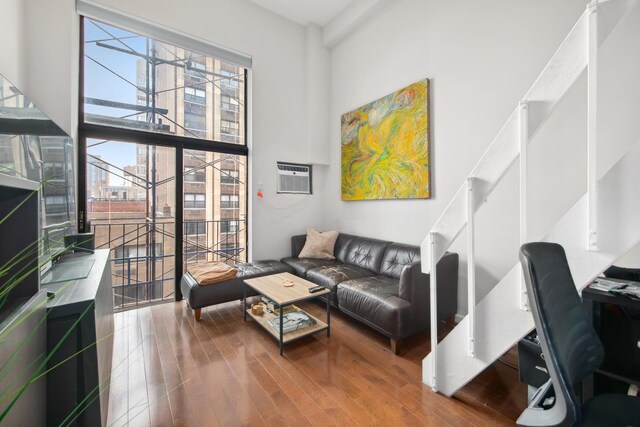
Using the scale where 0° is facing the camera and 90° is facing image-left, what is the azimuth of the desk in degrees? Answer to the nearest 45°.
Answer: approximately 45°

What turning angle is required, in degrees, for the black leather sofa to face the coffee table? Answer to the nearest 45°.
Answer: approximately 45° to its right

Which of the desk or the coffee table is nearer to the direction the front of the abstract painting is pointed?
the coffee table

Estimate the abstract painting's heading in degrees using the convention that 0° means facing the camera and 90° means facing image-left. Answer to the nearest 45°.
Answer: approximately 45°

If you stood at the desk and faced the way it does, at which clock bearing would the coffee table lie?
The coffee table is roughly at 1 o'clock from the desk.

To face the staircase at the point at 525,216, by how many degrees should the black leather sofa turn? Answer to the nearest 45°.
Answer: approximately 90° to its left

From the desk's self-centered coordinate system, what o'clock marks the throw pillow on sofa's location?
The throw pillow on sofa is roughly at 2 o'clock from the desk.
